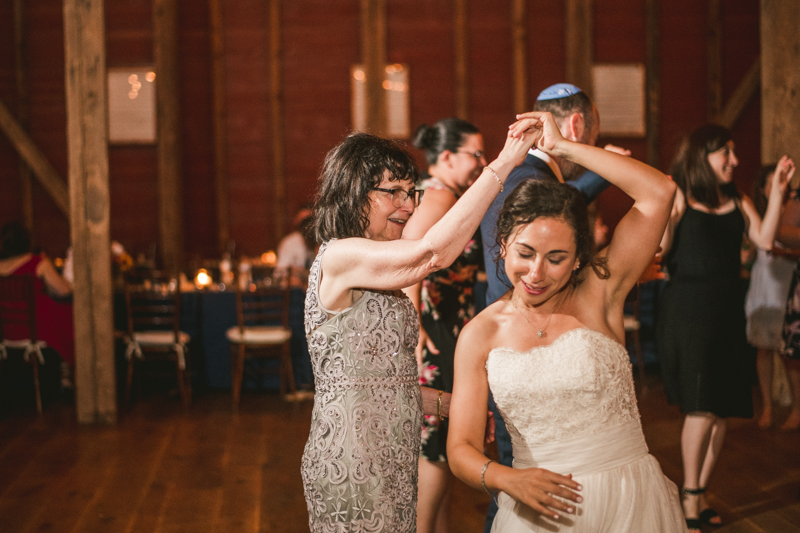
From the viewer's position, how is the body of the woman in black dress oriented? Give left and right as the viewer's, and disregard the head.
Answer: facing the viewer and to the right of the viewer

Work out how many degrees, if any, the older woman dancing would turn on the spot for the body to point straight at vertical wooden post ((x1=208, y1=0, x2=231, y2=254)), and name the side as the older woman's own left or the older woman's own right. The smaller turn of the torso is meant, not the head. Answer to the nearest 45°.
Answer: approximately 90° to the older woman's own left

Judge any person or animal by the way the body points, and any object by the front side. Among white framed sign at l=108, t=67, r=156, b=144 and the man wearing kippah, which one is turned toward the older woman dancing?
the white framed sign

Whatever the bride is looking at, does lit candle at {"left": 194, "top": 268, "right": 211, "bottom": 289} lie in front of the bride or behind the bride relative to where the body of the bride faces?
behind

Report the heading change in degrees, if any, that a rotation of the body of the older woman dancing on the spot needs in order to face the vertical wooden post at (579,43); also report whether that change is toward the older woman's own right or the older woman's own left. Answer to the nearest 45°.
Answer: approximately 90° to the older woman's own left

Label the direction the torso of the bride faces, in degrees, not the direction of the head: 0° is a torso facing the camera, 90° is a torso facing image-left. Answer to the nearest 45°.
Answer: approximately 0°

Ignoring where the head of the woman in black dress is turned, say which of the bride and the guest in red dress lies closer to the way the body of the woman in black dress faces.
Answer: the bride

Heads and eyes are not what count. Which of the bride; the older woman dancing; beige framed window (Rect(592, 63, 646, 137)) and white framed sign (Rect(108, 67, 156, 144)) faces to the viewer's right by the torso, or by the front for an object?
the older woman dancing

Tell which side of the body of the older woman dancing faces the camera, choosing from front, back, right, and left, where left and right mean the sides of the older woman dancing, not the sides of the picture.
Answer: right

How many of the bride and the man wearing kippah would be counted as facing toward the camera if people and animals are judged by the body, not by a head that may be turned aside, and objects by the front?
1

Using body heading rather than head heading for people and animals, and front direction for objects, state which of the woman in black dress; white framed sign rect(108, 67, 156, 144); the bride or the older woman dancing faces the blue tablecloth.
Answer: the white framed sign

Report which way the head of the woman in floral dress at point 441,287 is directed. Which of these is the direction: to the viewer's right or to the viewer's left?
to the viewer's right

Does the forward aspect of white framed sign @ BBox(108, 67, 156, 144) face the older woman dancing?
yes
